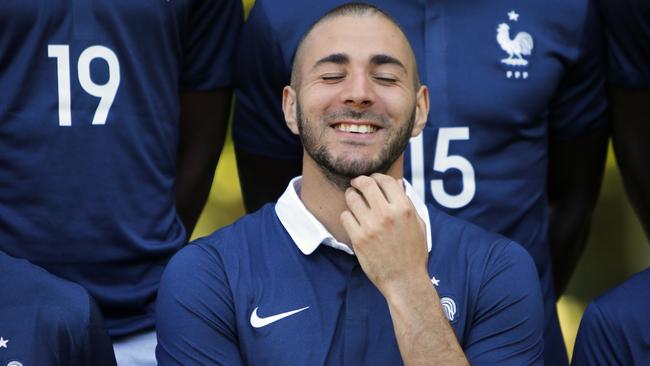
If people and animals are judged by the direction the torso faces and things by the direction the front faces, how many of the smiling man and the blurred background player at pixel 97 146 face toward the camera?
2

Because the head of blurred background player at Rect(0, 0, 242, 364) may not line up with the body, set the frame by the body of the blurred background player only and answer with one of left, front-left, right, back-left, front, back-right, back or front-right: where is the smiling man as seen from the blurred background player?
front-left

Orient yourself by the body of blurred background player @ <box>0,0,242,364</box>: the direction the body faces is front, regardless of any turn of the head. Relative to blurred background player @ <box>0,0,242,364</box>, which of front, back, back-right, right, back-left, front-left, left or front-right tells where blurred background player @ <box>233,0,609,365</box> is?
left

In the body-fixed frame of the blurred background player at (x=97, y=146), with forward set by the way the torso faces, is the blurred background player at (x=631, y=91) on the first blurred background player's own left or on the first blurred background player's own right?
on the first blurred background player's own left

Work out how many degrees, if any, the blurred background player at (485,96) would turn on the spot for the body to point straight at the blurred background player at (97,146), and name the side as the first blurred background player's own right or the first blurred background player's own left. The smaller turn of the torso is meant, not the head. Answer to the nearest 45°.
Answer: approximately 90° to the first blurred background player's own right

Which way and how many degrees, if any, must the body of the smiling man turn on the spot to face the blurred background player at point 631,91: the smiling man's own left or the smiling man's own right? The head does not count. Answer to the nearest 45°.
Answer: approximately 135° to the smiling man's own left
